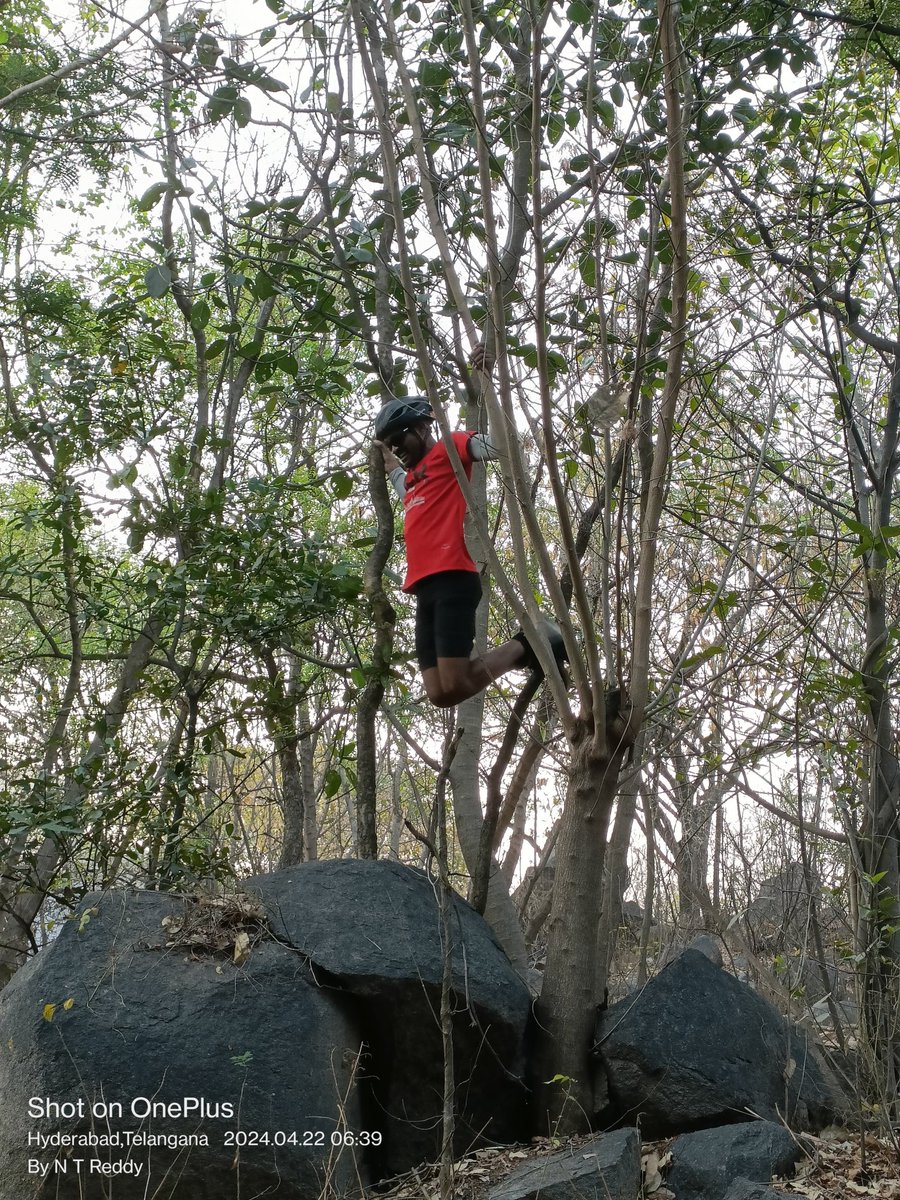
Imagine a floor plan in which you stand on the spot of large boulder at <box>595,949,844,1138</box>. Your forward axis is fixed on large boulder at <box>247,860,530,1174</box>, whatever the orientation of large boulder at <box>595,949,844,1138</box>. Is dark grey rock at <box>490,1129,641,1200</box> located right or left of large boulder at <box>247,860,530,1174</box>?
left

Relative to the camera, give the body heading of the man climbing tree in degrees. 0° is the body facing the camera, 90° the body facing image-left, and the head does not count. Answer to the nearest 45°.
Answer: approximately 45°
